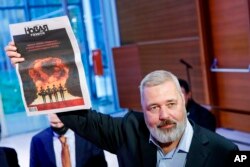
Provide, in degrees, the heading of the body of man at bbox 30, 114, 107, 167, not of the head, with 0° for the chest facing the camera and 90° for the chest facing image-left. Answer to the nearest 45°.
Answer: approximately 0°

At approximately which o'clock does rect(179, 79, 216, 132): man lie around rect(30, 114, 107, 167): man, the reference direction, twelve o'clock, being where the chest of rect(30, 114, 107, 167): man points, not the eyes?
rect(179, 79, 216, 132): man is roughly at 8 o'clock from rect(30, 114, 107, 167): man.

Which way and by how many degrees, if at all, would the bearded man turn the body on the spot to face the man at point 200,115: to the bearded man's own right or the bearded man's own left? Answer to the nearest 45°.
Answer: approximately 180°

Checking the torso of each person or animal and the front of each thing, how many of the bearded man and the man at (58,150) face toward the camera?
2

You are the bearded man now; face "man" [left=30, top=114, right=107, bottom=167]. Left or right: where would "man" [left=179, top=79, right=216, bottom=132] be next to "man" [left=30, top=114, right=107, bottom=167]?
right

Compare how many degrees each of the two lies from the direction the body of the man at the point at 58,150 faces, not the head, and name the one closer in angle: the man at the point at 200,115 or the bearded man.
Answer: the bearded man
